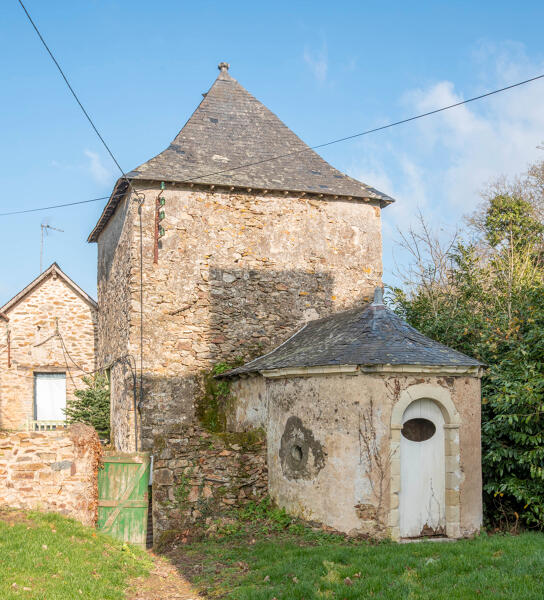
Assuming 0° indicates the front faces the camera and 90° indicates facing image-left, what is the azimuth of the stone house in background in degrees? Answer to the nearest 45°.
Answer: approximately 0°

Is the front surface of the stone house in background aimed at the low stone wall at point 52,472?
yes

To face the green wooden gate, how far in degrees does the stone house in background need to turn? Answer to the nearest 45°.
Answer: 0° — it already faces it
